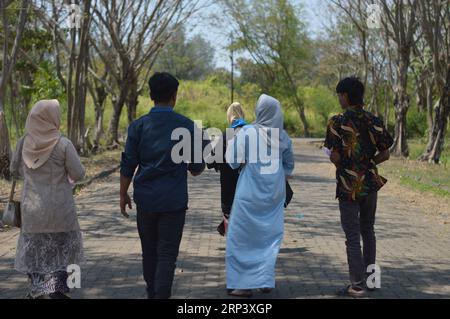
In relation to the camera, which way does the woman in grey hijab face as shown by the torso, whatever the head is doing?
away from the camera

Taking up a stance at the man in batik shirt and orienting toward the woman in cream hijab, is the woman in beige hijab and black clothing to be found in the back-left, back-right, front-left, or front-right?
front-right

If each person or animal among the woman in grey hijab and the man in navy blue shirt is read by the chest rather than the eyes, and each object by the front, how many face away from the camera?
2

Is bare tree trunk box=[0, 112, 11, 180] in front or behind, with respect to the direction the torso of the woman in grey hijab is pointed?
in front

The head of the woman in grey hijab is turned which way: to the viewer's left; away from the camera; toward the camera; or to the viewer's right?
away from the camera

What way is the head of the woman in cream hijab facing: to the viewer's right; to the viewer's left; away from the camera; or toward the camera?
away from the camera

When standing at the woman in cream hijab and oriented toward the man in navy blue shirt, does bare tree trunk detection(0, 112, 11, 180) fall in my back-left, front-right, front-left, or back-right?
back-left

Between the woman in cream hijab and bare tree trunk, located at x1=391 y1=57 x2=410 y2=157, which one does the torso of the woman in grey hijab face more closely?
the bare tree trunk

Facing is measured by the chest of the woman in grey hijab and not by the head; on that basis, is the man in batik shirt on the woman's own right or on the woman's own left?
on the woman's own right

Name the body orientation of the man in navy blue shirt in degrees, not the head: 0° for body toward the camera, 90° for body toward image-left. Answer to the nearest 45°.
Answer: approximately 180°

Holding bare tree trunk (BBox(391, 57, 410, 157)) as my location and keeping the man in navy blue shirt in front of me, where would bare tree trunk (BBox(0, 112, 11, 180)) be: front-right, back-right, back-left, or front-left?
front-right

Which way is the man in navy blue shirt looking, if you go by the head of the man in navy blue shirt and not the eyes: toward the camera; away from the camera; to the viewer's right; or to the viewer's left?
away from the camera

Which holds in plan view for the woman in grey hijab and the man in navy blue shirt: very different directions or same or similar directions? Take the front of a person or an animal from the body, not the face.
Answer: same or similar directions

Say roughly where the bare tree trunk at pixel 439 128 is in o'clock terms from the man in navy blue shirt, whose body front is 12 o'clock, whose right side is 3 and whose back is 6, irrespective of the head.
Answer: The bare tree trunk is roughly at 1 o'clock from the man in navy blue shirt.
